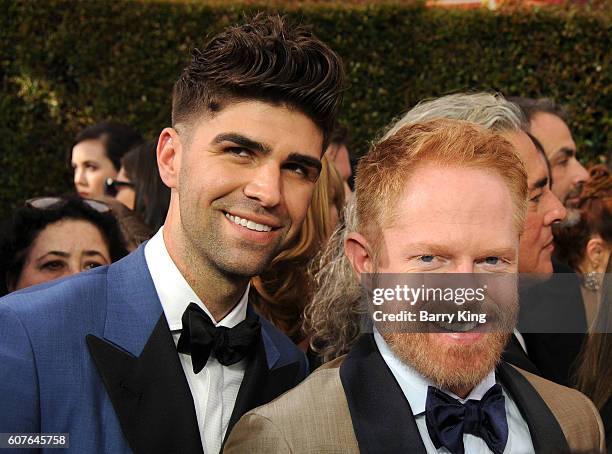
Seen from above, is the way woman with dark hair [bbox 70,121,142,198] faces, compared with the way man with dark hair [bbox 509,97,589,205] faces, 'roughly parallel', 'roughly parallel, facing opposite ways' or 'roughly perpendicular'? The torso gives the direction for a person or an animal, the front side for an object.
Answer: roughly perpendicular

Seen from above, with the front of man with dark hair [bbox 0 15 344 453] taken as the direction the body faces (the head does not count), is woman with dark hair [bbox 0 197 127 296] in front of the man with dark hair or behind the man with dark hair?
behind

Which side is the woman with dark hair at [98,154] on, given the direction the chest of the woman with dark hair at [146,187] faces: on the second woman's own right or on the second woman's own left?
on the second woman's own right

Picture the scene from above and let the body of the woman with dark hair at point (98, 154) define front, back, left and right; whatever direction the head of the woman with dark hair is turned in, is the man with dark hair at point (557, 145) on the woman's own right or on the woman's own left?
on the woman's own left

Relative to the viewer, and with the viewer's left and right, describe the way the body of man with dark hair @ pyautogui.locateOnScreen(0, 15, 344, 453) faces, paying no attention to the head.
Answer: facing the viewer and to the right of the viewer

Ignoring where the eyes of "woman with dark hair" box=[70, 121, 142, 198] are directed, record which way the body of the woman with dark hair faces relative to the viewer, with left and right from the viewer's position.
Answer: facing the viewer and to the left of the viewer

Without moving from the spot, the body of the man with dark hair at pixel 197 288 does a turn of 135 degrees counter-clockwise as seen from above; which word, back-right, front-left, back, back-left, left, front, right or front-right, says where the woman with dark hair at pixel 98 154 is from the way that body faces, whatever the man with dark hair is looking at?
front
